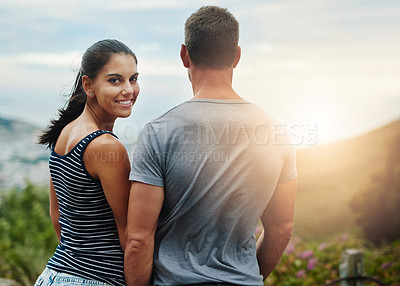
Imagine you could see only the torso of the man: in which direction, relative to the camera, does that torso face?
away from the camera

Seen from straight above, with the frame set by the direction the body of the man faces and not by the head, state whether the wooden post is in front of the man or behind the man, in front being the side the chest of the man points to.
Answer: in front

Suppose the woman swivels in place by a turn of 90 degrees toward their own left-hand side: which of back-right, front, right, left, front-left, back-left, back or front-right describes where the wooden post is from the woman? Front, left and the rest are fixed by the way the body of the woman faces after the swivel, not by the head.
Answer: right

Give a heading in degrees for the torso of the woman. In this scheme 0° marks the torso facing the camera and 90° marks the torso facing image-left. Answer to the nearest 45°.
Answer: approximately 225°

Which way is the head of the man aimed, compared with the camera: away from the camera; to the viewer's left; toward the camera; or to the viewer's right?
away from the camera
